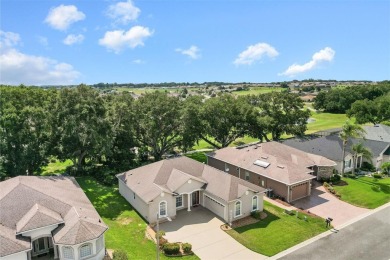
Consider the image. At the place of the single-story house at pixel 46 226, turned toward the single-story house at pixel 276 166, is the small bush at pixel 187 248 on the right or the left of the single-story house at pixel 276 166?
right

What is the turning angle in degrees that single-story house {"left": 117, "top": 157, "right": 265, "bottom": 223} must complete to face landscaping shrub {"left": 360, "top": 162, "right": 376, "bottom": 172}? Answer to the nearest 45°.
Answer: approximately 90° to its left

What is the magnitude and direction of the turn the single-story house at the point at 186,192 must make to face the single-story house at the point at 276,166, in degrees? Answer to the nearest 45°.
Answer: approximately 90° to its left

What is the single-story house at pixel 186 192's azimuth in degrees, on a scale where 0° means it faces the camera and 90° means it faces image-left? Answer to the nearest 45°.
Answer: approximately 315°

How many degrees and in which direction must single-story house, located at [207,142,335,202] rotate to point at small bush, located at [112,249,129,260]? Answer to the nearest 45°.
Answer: approximately 90° to its right

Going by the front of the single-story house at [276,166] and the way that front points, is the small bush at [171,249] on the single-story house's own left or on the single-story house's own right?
on the single-story house's own right

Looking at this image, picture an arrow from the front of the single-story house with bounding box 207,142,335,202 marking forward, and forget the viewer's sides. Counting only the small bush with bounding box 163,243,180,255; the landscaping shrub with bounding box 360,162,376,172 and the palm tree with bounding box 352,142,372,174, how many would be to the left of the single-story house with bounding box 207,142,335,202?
2

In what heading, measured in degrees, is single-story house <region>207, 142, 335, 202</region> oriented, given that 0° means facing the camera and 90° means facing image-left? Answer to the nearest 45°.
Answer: approximately 315°

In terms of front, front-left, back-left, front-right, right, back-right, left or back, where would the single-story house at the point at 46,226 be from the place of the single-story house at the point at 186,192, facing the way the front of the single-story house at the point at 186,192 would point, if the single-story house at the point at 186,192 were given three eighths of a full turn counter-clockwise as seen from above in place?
back-left

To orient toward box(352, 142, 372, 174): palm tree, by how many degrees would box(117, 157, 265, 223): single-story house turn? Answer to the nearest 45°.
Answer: approximately 90° to its left

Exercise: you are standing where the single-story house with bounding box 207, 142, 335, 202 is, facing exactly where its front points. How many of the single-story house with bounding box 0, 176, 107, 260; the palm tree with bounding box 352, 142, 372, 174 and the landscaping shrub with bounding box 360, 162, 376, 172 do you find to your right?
1

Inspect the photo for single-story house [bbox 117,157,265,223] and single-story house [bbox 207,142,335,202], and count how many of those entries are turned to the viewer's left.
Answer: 0
